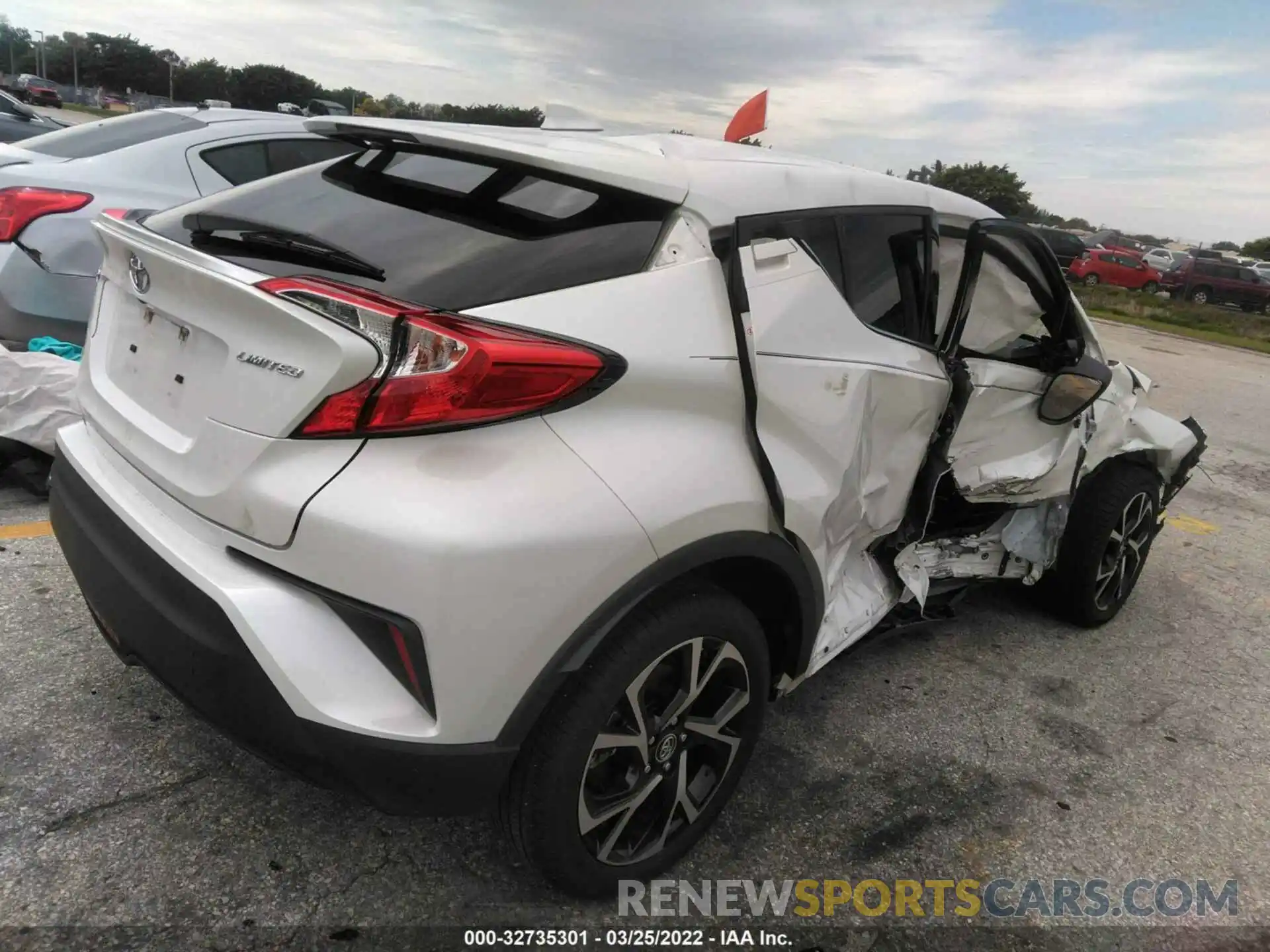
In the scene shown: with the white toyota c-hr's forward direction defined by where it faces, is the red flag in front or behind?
in front

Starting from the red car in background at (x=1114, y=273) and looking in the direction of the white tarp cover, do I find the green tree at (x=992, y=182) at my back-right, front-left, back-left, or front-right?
back-right

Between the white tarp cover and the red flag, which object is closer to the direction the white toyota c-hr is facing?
the red flag

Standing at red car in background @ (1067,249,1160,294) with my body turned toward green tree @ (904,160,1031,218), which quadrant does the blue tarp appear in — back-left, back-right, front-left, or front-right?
back-left

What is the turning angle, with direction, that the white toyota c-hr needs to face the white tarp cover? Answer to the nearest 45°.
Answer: approximately 90° to its left

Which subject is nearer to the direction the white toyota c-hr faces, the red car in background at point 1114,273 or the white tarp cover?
the red car in background

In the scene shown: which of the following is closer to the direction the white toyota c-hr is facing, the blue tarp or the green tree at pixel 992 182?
the green tree

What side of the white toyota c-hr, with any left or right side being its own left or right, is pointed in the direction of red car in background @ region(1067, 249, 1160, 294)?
front

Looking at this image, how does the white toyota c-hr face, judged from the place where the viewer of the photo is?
facing away from the viewer and to the right of the viewer

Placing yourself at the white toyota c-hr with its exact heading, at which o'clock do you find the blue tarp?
The blue tarp is roughly at 9 o'clock from the white toyota c-hr.

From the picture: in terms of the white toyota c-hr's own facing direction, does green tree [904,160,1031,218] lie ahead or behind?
ahead

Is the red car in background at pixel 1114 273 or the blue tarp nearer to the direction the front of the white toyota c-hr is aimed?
the red car in background
